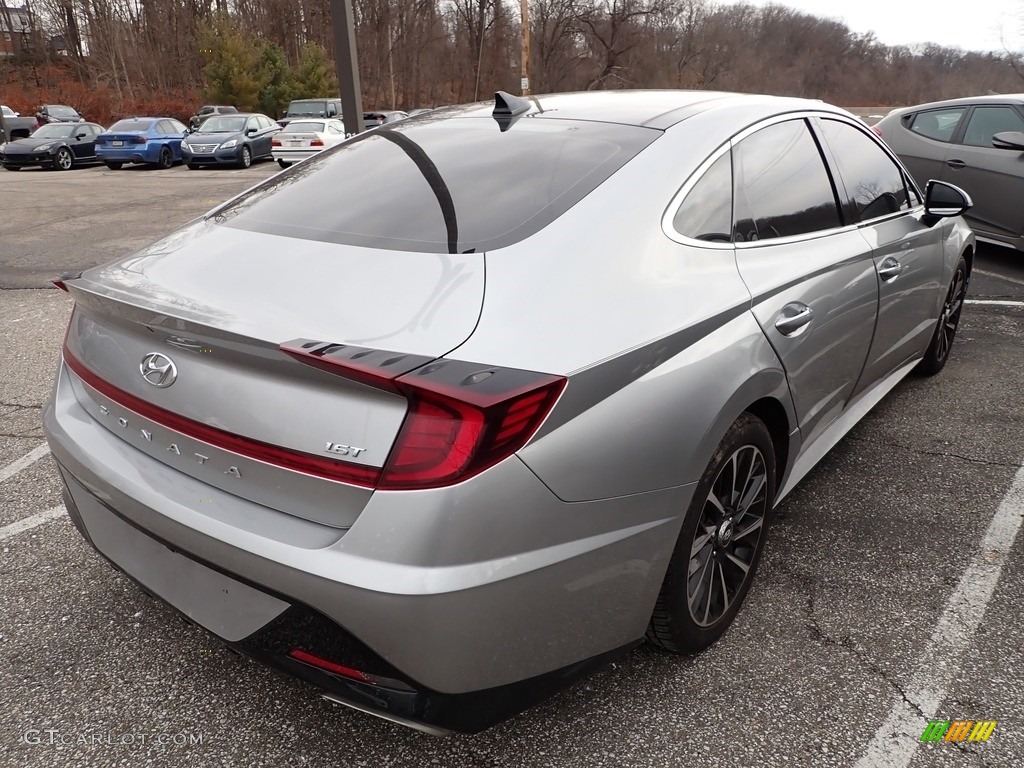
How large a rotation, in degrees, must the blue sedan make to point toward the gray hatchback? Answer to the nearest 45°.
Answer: approximately 135° to its right

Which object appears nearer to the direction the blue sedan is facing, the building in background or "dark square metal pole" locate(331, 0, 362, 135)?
the building in background

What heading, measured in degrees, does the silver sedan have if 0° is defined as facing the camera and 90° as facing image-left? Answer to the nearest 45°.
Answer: approximately 225°

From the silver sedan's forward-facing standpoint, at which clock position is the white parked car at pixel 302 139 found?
The white parked car is roughly at 10 o'clock from the silver sedan.

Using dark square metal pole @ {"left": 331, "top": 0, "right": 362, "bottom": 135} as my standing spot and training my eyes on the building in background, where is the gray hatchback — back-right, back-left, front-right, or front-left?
back-right

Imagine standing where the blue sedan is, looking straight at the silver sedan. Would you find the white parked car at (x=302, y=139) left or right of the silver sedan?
left

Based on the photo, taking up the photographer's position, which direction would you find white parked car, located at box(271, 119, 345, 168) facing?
facing away from the viewer and to the right of the viewer

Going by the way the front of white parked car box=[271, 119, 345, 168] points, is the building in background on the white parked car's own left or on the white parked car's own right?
on the white parked car's own left

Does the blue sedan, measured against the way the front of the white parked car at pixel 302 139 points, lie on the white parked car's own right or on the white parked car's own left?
on the white parked car's own left

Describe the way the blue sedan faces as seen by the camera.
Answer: facing away from the viewer and to the right of the viewer
